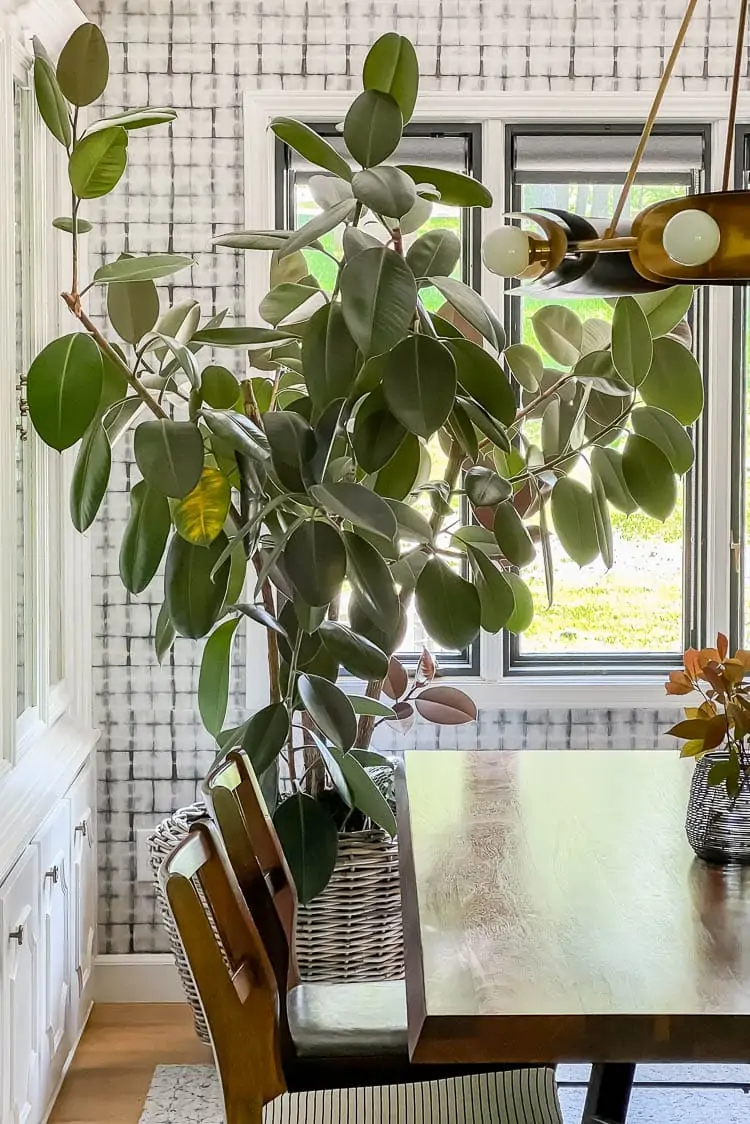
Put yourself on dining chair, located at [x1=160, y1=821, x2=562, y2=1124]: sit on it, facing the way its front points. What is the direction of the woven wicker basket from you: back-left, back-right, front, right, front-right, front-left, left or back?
left

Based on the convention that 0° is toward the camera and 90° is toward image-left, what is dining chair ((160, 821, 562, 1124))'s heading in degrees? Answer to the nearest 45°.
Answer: approximately 270°

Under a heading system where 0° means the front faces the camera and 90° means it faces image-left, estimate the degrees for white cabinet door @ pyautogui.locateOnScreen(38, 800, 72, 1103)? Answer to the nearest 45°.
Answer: approximately 270°

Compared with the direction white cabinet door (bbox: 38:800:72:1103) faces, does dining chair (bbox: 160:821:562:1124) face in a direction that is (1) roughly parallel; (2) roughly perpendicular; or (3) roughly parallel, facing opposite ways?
roughly parallel

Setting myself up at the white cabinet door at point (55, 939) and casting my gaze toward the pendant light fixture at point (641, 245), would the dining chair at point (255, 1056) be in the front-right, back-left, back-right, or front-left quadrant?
front-right

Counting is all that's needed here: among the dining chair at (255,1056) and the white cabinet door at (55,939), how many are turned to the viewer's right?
2

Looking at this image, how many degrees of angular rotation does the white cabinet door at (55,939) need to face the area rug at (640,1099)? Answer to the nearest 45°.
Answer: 0° — it already faces it
